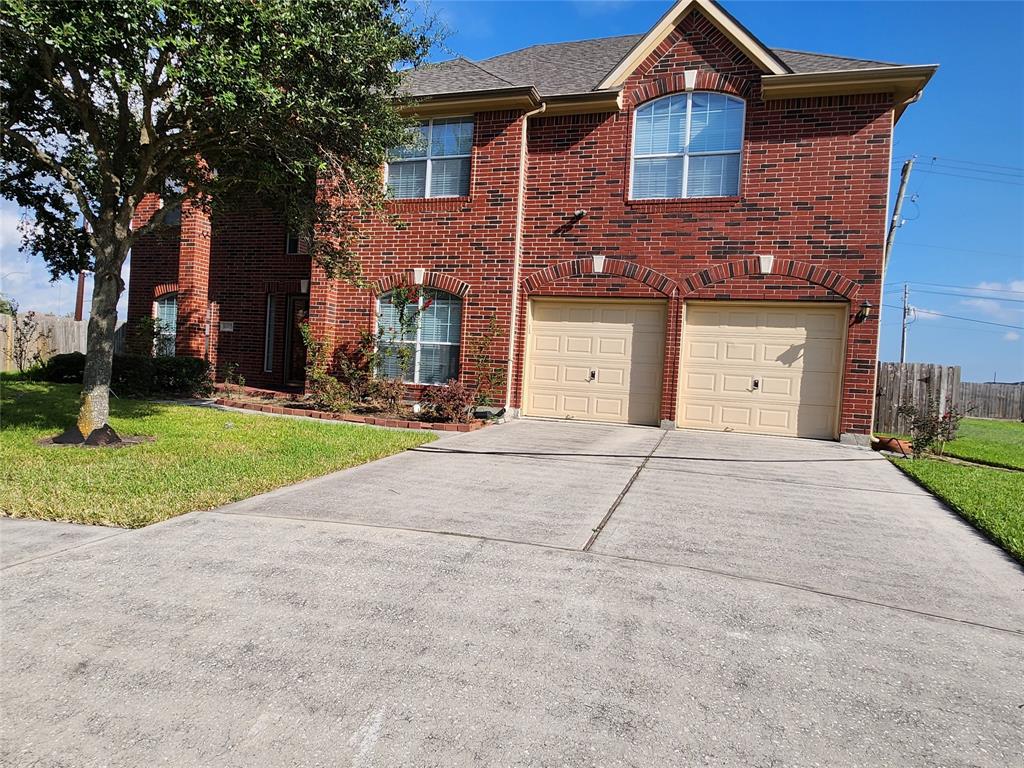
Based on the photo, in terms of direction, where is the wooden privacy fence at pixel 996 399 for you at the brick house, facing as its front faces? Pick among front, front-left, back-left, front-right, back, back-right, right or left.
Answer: back-left

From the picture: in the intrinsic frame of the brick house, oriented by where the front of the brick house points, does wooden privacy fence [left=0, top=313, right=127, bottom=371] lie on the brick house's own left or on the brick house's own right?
on the brick house's own right

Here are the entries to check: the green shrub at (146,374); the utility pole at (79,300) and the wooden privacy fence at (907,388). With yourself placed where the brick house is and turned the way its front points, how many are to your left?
1

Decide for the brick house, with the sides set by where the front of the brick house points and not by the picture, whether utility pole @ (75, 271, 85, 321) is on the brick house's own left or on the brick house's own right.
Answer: on the brick house's own right

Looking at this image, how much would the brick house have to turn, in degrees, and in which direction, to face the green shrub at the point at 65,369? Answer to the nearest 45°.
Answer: approximately 90° to its right

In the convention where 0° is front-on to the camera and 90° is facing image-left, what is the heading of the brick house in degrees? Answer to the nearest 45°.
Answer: approximately 0°

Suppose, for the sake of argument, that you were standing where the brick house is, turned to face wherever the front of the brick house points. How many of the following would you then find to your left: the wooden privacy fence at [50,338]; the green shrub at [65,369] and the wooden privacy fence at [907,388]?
1

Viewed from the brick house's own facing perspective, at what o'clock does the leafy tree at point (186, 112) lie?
The leafy tree is roughly at 2 o'clock from the brick house.

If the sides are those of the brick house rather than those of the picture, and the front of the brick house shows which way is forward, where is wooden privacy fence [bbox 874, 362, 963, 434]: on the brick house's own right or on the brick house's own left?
on the brick house's own left
